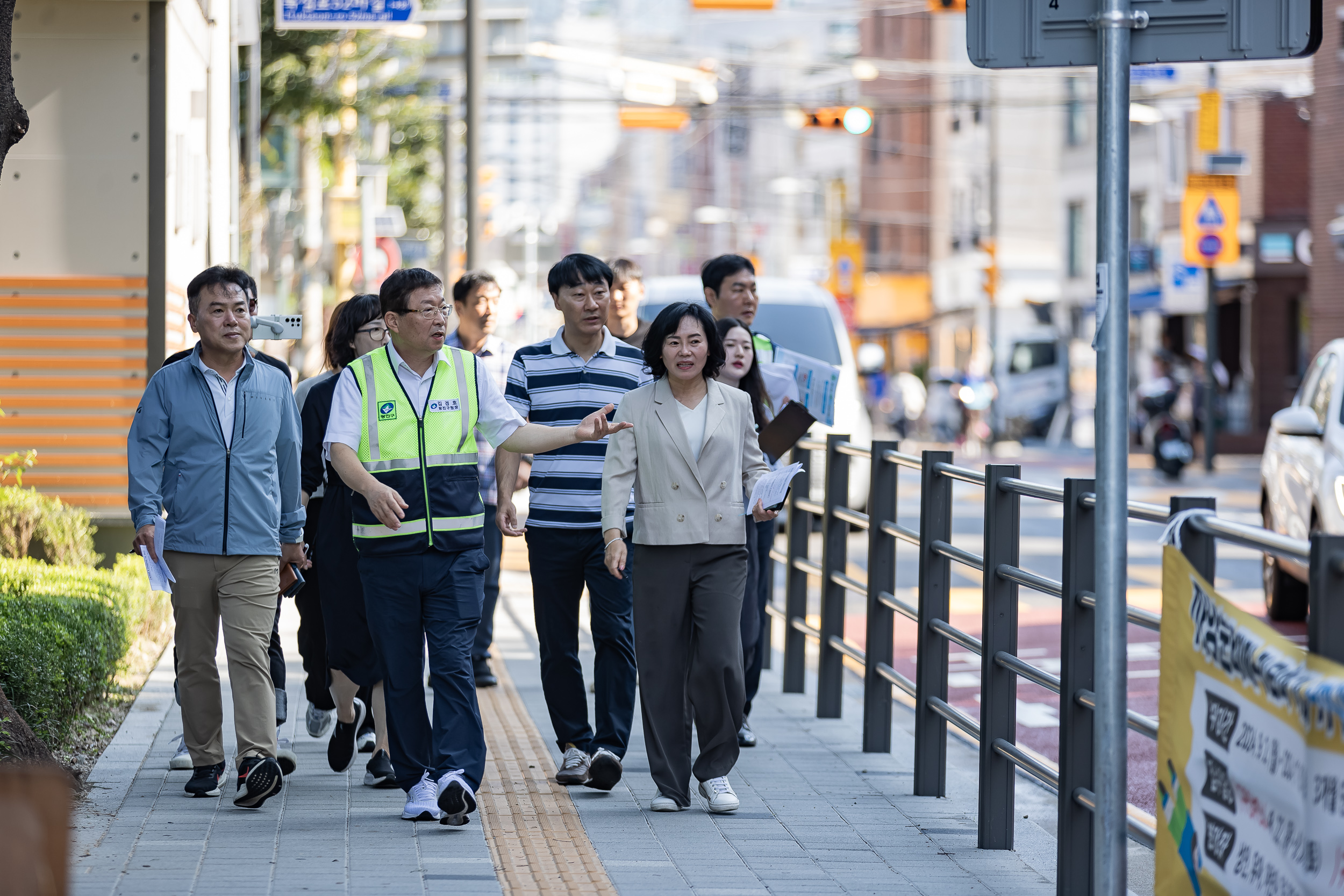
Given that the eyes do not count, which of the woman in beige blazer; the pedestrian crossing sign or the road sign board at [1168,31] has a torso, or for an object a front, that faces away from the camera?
the road sign board

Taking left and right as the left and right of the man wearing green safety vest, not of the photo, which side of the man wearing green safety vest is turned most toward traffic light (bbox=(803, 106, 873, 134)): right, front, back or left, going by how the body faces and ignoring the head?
back

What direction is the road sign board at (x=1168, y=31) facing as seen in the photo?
away from the camera

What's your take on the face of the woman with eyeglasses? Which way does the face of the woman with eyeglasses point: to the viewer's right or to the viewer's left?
to the viewer's right

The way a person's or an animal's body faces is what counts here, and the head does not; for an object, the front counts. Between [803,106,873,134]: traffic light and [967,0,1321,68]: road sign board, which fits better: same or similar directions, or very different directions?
very different directions

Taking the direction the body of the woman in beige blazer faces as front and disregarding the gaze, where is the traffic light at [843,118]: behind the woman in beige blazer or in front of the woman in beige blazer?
behind

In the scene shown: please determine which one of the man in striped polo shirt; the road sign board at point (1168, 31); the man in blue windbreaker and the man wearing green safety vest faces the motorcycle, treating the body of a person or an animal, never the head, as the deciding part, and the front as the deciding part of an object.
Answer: the road sign board

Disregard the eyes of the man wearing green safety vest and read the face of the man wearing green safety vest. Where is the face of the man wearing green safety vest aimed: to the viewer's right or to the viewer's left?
to the viewer's right
